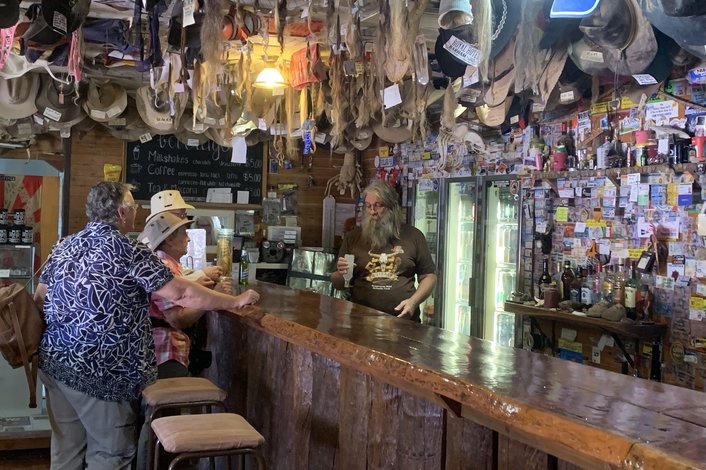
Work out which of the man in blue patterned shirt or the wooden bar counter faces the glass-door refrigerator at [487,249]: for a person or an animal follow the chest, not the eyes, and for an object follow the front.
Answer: the man in blue patterned shirt

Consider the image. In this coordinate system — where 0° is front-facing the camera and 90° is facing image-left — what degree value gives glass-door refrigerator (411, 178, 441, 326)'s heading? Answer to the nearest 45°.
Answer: approximately 45°

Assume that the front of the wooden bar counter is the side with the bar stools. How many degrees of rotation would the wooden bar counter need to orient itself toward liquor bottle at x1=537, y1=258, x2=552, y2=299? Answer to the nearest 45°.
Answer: approximately 135° to its right

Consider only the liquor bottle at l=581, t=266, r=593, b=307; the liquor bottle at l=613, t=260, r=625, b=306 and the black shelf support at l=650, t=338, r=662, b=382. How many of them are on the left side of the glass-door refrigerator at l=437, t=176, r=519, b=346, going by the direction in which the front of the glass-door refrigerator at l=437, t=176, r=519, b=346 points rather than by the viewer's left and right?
3

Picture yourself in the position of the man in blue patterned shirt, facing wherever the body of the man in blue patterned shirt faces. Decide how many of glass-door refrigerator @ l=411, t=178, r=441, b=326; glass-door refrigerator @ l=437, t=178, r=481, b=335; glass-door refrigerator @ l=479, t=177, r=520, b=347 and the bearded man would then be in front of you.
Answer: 4

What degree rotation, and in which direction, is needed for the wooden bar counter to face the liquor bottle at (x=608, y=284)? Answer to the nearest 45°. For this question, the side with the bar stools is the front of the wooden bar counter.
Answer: approximately 135° to its right

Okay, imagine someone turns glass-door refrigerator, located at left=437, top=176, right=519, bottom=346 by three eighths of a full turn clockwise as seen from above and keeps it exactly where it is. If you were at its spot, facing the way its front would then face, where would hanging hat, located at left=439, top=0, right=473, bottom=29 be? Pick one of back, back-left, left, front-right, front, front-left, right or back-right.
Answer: back

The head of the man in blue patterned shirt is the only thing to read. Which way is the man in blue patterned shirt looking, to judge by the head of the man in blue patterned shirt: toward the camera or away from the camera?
away from the camera

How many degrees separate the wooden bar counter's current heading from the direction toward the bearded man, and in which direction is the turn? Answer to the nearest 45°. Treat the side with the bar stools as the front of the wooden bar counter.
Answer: approximately 135° to its right

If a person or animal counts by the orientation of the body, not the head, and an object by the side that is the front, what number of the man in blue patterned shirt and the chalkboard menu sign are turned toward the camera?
1

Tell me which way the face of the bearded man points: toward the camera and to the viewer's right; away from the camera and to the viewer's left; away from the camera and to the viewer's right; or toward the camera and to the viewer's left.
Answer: toward the camera and to the viewer's left

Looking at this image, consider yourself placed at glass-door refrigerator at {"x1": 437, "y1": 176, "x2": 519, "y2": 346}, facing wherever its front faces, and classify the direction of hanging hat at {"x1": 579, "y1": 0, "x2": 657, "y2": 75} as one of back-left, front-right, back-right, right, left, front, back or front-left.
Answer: front-left

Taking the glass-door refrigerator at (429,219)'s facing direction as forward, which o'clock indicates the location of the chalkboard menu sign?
The chalkboard menu sign is roughly at 2 o'clock from the glass-door refrigerator.

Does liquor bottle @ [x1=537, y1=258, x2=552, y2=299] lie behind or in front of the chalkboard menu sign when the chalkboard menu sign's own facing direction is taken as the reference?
in front

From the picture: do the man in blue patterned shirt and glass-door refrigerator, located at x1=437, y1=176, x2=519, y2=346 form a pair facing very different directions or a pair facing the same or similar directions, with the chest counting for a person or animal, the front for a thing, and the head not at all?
very different directions

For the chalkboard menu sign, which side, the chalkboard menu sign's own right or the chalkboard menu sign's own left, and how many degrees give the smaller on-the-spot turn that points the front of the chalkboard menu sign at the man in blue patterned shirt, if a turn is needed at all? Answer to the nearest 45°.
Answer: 0° — it already faces them
